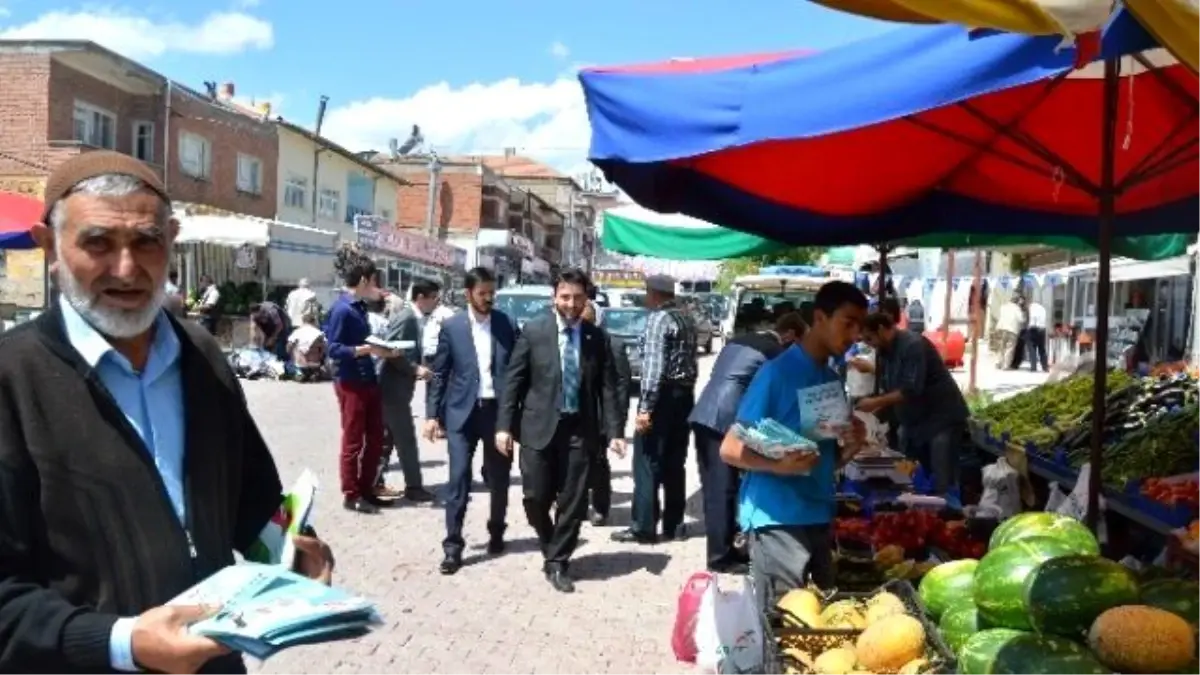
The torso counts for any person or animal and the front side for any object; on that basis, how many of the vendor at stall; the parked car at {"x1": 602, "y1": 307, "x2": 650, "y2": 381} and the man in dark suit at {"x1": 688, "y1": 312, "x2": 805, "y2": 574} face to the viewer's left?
1

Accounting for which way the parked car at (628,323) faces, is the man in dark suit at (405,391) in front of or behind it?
in front

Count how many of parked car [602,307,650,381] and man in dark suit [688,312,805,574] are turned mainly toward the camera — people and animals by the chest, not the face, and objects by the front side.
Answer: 1

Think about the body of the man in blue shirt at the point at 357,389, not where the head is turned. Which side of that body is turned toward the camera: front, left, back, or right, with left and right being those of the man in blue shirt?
right

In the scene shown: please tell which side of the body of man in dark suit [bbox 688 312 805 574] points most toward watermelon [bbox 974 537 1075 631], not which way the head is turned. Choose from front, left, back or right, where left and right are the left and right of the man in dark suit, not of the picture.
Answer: right

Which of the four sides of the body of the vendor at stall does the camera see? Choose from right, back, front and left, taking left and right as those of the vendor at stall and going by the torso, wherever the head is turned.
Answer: left

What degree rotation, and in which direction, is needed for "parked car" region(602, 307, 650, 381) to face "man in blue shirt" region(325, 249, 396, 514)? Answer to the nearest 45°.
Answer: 0° — it already faces them

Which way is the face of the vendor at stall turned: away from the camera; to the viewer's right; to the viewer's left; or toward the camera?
to the viewer's left
